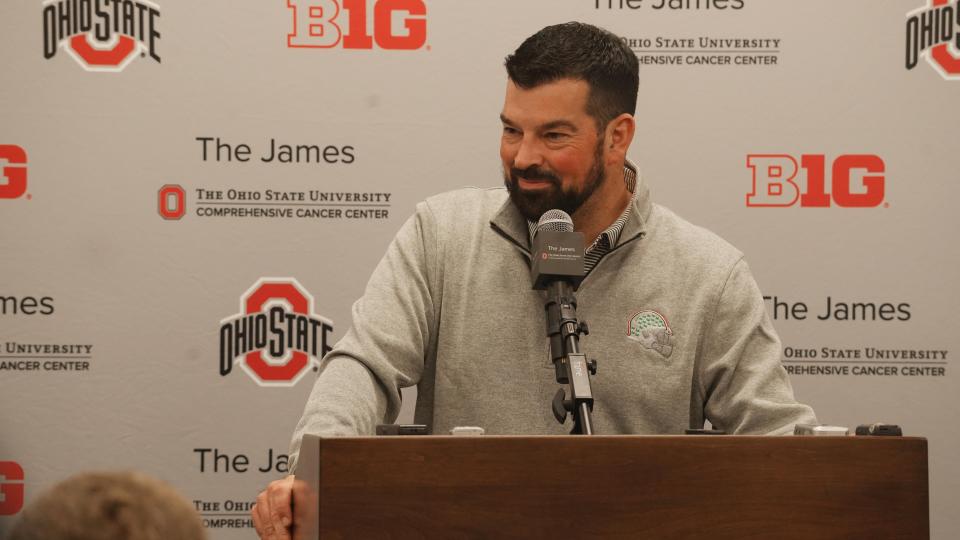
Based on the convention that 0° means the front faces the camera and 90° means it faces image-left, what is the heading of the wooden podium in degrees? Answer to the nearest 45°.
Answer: approximately 0°

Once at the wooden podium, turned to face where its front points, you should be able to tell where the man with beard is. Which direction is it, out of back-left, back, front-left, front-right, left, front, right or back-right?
back
